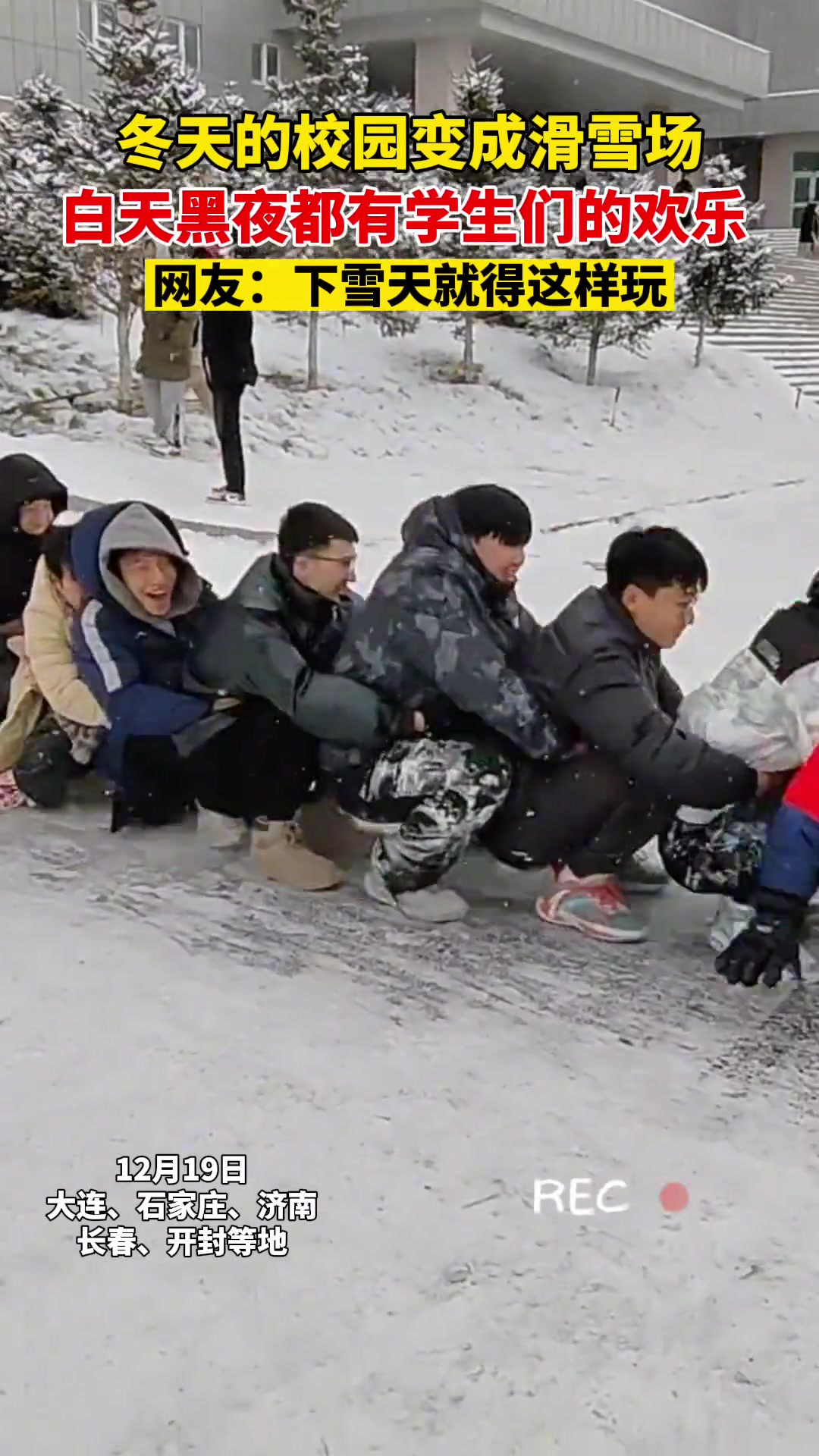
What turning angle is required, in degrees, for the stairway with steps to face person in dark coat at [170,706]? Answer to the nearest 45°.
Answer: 0° — it already faces them

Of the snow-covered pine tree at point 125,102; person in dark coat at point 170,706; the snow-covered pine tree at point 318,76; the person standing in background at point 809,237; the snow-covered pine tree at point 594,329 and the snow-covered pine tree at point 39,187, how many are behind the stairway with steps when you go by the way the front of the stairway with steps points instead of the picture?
1

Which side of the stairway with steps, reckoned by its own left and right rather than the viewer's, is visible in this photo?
front

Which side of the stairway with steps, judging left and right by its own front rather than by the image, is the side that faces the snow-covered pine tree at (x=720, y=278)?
front

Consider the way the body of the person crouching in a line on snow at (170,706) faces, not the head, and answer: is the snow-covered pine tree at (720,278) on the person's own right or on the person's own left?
on the person's own left

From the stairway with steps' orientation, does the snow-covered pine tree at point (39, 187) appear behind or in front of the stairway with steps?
in front

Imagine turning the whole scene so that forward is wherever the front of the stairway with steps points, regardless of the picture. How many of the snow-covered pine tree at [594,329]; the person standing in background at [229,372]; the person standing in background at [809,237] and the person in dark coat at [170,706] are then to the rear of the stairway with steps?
1

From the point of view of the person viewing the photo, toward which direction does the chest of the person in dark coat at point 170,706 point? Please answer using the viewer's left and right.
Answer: facing the viewer and to the right of the viewer

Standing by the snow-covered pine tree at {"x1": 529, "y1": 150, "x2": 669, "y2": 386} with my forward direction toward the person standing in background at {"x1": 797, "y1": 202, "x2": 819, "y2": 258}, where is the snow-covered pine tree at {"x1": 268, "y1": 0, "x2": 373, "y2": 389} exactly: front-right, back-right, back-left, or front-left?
back-left

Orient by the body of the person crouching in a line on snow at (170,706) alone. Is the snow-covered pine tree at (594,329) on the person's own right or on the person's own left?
on the person's own left

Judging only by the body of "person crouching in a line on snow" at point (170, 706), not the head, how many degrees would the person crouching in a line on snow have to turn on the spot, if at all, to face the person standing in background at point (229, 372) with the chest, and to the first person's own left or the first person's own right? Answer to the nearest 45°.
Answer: approximately 135° to the first person's own left
